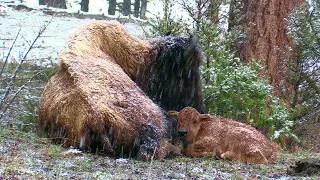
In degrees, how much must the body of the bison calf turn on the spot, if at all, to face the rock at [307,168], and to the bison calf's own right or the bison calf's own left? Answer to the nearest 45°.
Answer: approximately 135° to the bison calf's own left

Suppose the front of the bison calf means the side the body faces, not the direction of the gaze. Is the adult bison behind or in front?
in front

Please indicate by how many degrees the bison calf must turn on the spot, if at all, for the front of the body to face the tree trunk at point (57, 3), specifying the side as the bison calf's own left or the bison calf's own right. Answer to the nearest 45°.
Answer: approximately 90° to the bison calf's own right

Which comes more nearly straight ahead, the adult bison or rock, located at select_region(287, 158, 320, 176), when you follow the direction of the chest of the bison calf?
the adult bison

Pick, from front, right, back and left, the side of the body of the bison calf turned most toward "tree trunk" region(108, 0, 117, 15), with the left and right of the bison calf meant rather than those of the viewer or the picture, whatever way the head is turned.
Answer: right

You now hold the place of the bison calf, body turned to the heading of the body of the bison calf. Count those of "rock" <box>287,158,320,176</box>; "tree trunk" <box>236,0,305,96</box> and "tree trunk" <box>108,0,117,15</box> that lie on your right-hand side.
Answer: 2

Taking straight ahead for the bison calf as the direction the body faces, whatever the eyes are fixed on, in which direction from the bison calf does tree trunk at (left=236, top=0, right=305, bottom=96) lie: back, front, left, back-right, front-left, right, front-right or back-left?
right

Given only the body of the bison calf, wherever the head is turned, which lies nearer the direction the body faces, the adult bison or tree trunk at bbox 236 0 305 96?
the adult bison

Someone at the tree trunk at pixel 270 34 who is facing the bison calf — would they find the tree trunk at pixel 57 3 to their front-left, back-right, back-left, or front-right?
back-right

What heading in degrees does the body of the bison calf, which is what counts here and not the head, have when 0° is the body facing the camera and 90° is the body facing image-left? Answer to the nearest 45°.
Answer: approximately 90°
